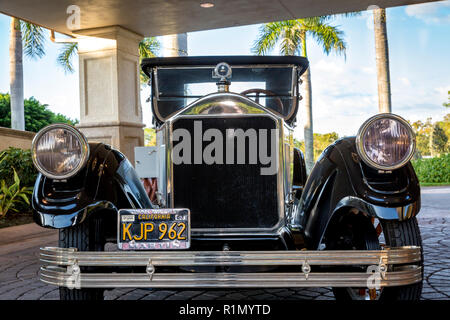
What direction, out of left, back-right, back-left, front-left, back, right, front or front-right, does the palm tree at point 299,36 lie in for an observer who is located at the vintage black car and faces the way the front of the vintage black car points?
back

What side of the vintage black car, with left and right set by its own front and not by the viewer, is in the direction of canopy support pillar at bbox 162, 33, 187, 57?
back

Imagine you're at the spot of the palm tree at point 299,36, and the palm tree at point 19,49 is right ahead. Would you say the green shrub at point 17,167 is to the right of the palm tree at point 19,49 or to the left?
left

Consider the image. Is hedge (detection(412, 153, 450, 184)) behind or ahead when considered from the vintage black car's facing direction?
behind

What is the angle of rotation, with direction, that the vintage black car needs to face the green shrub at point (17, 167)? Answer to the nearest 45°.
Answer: approximately 135° to its right

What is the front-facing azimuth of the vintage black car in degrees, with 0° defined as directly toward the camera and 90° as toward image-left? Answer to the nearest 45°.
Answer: approximately 0°

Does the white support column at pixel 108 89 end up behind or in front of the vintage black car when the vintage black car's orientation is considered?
behind

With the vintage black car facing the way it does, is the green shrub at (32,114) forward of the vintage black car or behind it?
behind
